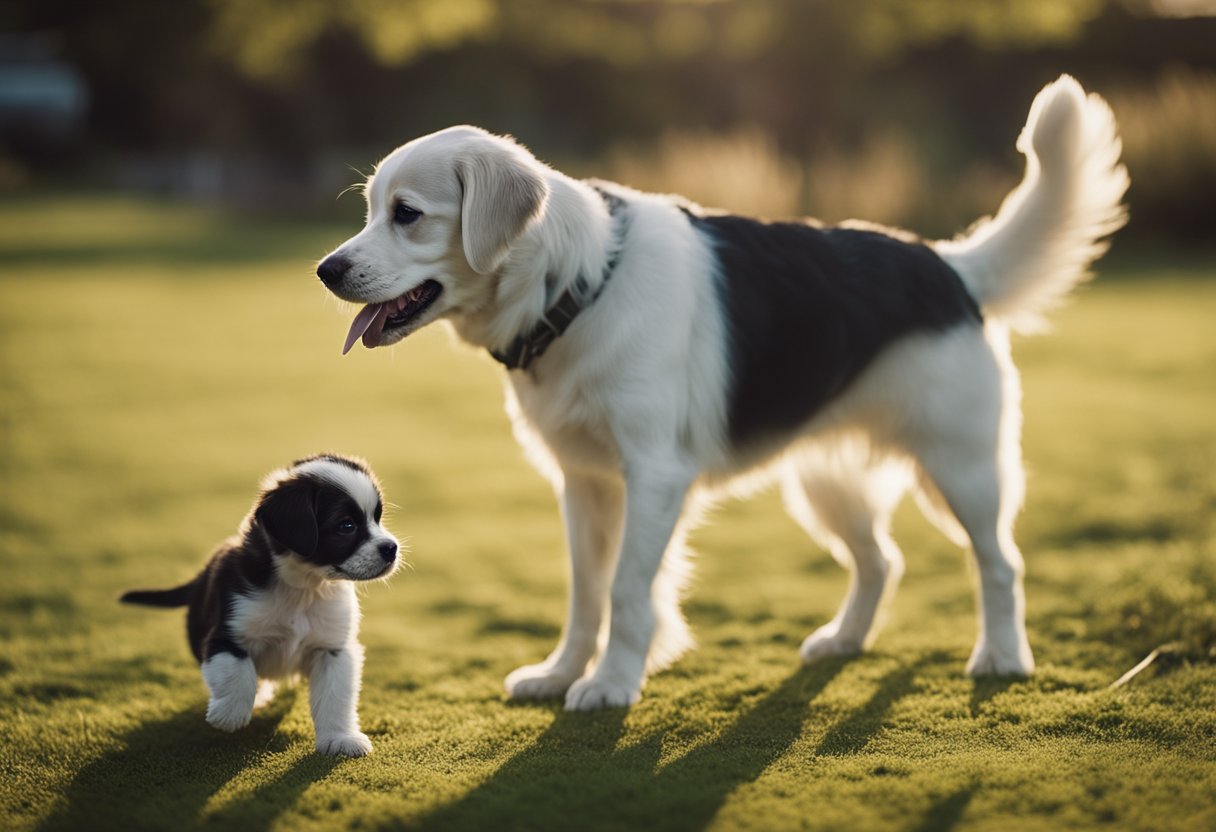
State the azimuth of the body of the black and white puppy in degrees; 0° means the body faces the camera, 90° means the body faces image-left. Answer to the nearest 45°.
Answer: approximately 315°
